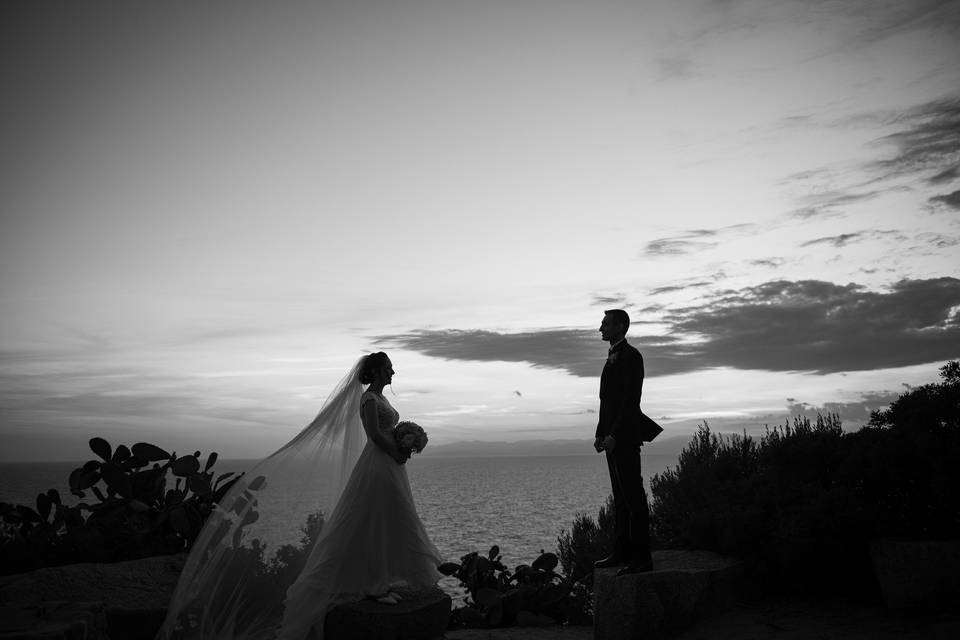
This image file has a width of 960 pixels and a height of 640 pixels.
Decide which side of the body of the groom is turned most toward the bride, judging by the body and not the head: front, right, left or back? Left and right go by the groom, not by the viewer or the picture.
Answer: front

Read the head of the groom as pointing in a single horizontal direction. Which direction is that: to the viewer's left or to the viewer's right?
to the viewer's left

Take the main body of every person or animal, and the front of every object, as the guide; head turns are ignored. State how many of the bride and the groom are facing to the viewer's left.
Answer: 1

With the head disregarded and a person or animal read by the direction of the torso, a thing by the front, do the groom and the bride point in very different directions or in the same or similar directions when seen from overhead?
very different directions

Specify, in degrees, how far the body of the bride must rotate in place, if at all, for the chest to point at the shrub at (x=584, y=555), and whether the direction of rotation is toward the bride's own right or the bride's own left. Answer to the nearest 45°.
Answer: approximately 45° to the bride's own left

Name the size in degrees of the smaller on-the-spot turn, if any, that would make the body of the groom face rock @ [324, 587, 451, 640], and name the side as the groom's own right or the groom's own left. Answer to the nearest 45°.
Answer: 0° — they already face it

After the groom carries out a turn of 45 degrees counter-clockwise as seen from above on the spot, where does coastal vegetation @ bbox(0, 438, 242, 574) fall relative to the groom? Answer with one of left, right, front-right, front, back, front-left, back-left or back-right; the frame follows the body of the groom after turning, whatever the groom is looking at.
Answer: front-right

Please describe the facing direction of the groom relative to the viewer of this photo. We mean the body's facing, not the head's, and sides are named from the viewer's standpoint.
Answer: facing to the left of the viewer

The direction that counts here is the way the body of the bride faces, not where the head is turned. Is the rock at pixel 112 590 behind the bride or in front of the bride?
behind

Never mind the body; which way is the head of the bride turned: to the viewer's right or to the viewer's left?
to the viewer's right

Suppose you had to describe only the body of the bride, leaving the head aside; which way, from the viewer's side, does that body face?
to the viewer's right

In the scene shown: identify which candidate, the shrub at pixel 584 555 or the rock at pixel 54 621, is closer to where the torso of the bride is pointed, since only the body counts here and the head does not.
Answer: the shrub

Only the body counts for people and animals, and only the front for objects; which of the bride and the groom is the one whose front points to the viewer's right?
the bride

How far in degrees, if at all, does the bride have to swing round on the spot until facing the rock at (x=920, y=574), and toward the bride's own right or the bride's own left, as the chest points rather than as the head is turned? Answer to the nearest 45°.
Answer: approximately 45° to the bride's own right
